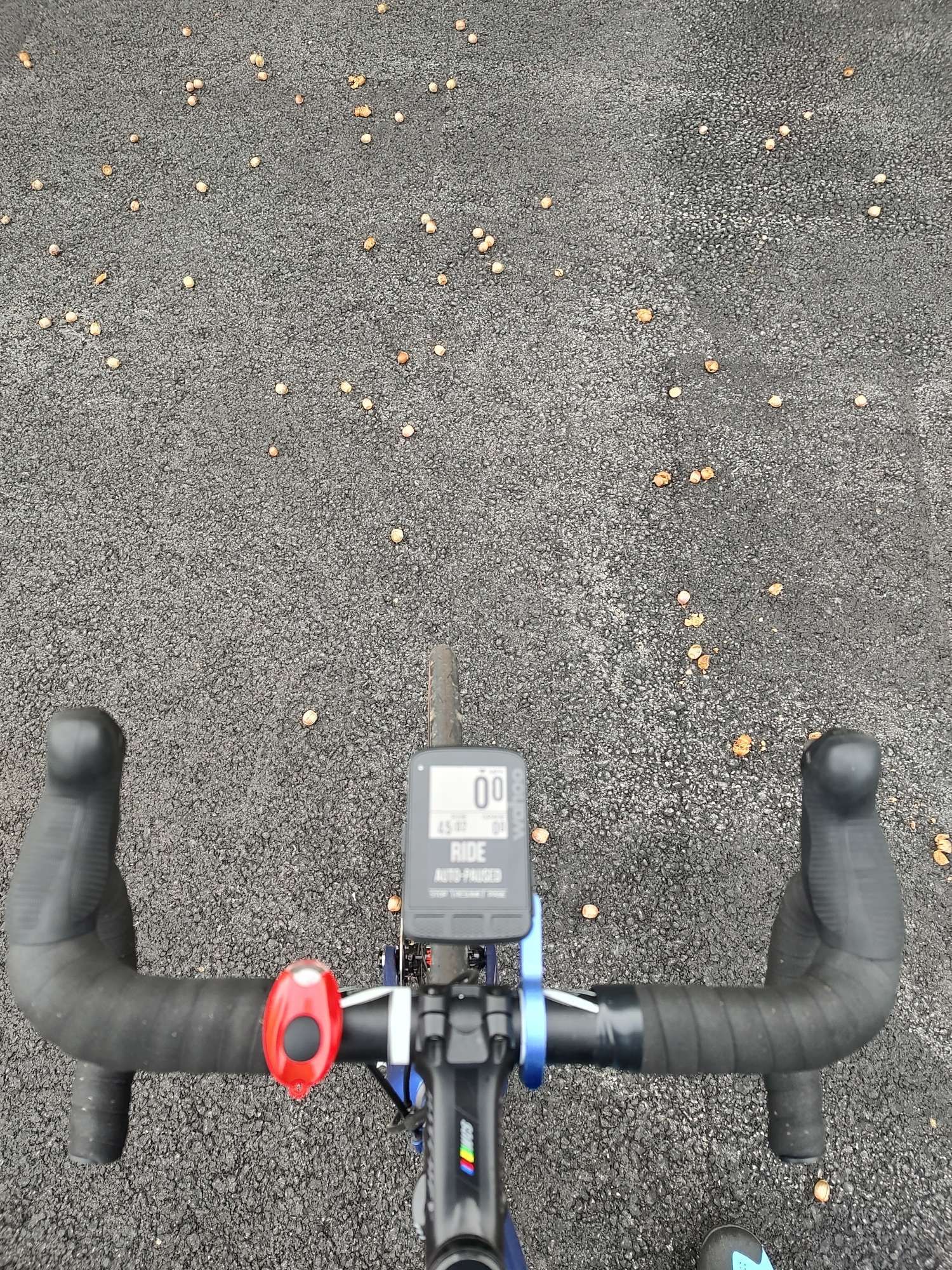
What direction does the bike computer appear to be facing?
toward the camera
